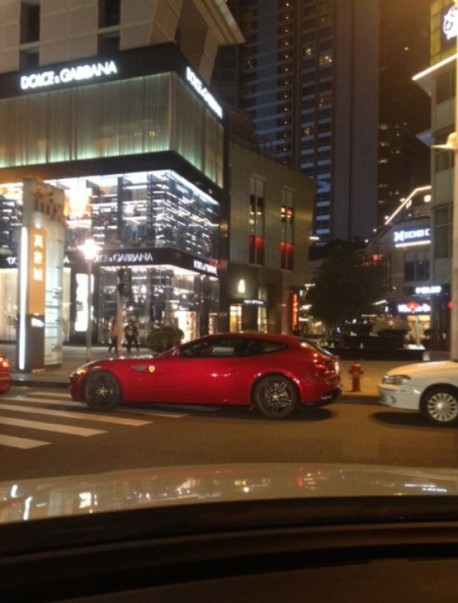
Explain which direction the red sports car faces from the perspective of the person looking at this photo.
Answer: facing to the left of the viewer

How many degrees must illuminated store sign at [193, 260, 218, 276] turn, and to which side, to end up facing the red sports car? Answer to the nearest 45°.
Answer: approximately 45° to its right

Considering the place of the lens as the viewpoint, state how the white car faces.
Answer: facing to the left of the viewer

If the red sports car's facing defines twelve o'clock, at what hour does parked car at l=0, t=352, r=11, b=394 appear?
The parked car is roughly at 1 o'clock from the red sports car.

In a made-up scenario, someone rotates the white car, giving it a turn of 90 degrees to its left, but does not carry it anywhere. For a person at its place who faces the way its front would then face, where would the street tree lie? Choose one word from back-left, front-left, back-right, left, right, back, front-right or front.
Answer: back

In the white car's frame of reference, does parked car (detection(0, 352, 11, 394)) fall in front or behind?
in front

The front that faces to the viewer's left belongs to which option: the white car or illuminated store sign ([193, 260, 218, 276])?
the white car

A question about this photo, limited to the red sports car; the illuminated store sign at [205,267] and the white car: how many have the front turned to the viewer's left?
2

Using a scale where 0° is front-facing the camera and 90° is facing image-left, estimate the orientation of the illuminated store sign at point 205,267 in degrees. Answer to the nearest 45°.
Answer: approximately 315°

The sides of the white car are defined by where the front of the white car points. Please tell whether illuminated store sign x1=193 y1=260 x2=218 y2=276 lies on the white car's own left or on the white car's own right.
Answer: on the white car's own right

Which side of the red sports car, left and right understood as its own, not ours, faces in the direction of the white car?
back

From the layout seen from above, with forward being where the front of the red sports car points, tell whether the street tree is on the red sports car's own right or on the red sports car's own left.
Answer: on the red sports car's own right

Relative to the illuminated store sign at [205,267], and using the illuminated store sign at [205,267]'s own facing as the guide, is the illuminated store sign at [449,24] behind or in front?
in front
